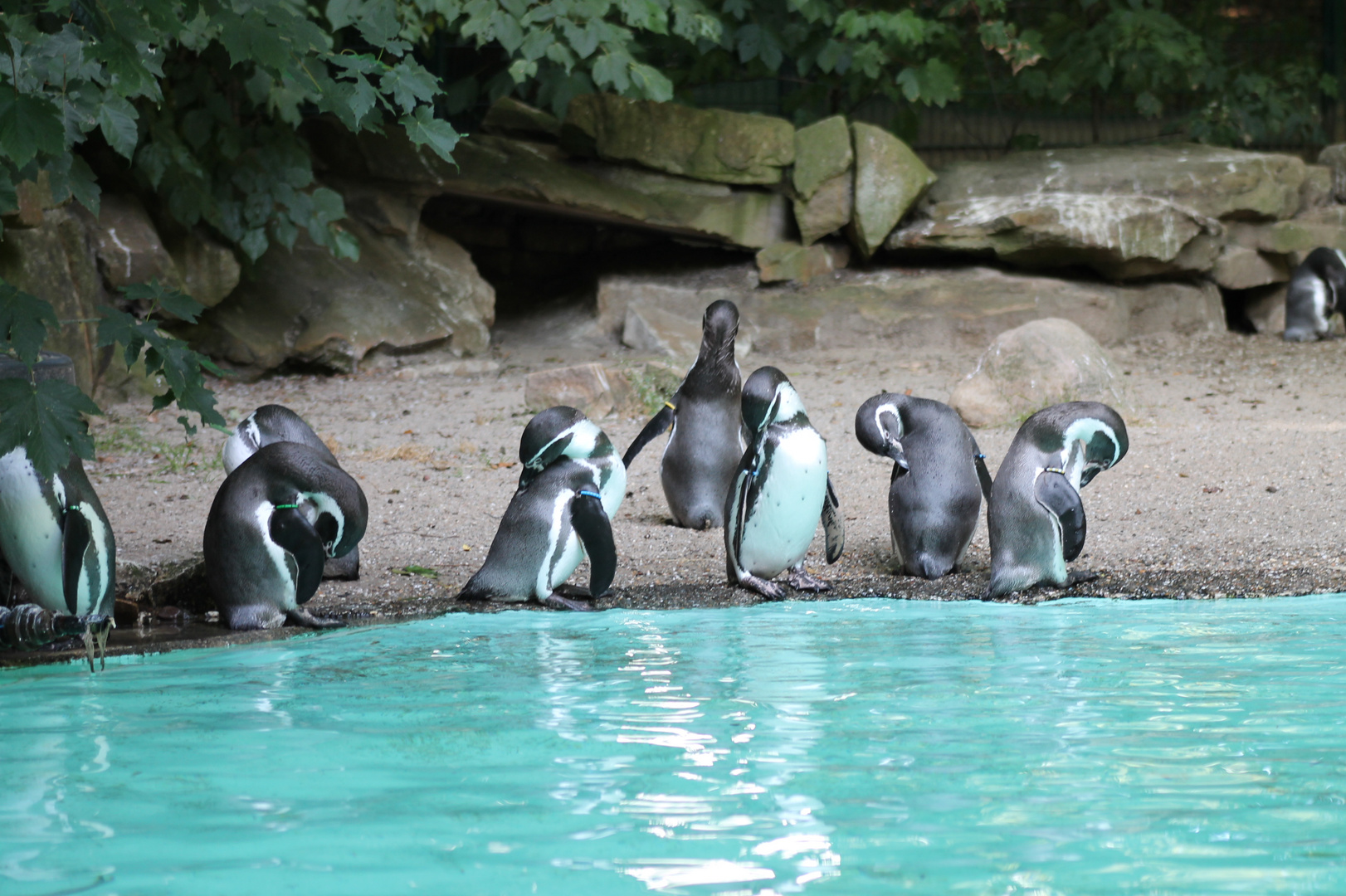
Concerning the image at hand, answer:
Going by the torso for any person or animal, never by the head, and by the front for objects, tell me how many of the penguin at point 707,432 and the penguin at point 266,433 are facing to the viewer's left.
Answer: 1

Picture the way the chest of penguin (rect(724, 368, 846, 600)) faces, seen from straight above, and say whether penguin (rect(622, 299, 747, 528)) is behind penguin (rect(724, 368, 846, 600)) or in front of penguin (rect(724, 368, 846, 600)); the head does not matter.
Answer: behind

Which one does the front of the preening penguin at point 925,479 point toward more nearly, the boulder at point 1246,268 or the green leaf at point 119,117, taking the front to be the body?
the boulder

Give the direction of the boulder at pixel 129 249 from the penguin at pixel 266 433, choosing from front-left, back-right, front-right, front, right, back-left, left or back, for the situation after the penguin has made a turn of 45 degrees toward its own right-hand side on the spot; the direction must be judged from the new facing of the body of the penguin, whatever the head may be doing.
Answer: front-right

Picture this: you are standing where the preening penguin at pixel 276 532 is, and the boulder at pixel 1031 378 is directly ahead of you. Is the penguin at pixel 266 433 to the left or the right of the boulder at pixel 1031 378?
left

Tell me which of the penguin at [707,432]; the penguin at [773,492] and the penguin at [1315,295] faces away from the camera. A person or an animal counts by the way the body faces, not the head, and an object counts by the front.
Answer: the penguin at [707,432]

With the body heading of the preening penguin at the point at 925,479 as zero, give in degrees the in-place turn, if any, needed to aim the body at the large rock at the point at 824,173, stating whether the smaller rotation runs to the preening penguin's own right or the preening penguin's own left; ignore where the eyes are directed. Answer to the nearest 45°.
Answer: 0° — it already faces it

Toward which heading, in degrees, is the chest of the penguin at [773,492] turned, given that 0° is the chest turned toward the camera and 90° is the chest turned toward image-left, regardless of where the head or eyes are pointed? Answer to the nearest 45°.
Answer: approximately 315°

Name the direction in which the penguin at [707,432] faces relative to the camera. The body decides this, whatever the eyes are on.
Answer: away from the camera

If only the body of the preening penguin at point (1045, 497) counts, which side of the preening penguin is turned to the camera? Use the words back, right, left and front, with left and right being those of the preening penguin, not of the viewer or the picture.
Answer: right

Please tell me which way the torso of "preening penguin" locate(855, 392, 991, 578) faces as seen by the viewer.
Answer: away from the camera
